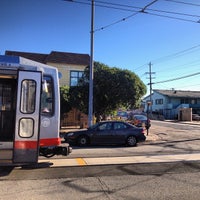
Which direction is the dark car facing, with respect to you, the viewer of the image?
facing to the left of the viewer

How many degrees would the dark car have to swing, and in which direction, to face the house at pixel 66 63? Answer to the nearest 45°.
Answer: approximately 90° to its right

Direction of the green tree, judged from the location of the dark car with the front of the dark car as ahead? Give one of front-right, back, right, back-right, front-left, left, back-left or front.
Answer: right

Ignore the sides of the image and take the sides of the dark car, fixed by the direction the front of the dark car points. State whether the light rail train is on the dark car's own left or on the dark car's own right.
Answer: on the dark car's own left
